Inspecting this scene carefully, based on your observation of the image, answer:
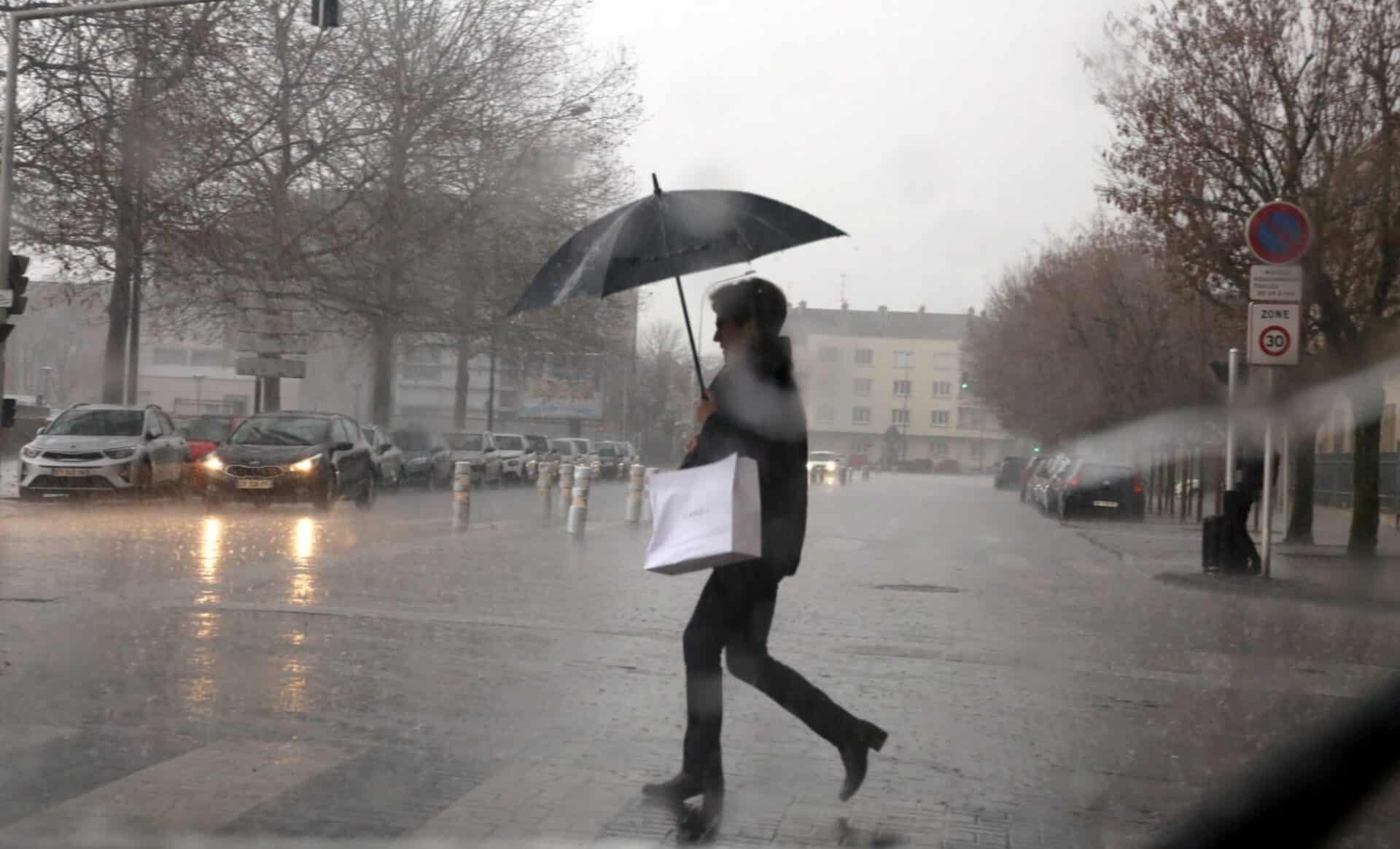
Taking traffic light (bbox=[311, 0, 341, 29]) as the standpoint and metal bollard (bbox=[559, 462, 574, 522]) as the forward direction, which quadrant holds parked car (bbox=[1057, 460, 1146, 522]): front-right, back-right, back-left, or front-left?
front-right

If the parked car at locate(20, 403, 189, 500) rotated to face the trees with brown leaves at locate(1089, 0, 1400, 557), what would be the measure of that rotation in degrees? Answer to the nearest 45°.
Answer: approximately 90° to its left

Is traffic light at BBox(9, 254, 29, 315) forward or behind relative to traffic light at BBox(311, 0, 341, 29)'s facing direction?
forward

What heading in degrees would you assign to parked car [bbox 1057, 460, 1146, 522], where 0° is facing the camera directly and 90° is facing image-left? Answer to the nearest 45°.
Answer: approximately 180°

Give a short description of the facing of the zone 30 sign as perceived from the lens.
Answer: facing the viewer

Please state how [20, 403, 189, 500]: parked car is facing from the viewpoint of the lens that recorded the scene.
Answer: facing the viewer and to the left of the viewer

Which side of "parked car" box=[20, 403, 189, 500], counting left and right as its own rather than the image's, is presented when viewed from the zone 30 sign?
left

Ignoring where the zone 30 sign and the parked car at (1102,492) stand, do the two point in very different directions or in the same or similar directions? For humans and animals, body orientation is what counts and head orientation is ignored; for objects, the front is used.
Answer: very different directions

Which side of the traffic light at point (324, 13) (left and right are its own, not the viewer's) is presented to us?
back

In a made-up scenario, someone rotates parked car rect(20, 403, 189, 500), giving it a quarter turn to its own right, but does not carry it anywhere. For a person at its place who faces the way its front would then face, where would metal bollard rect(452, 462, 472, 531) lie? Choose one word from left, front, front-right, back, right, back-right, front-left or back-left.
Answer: back
